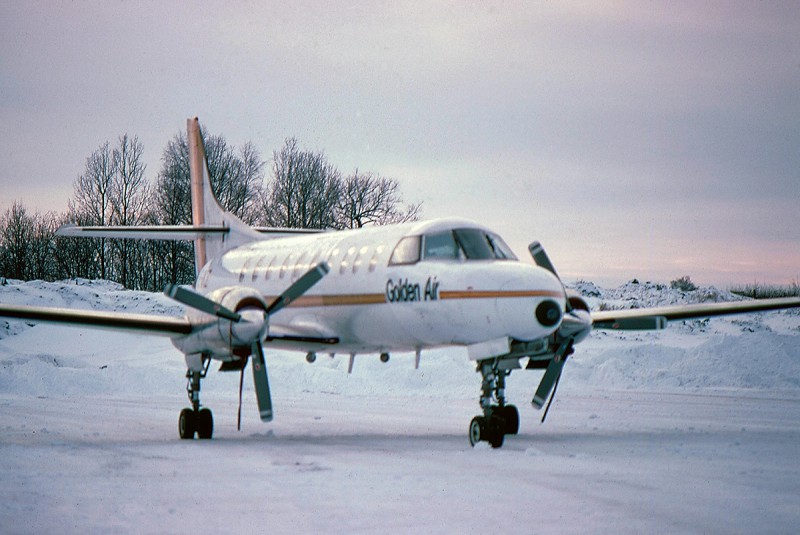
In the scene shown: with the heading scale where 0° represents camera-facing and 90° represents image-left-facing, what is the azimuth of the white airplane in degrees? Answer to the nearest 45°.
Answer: approximately 315°
